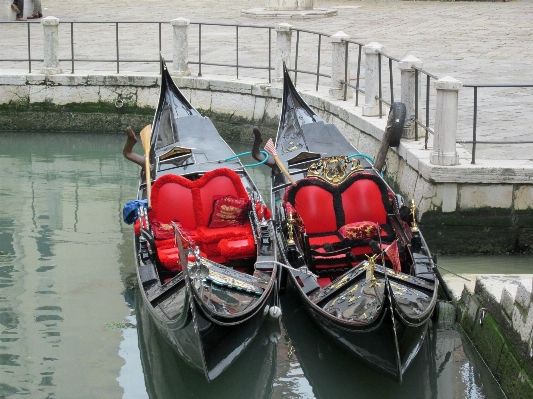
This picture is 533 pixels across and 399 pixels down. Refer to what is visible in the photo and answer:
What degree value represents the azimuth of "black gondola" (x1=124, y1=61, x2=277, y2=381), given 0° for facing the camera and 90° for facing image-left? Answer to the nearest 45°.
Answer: approximately 0°

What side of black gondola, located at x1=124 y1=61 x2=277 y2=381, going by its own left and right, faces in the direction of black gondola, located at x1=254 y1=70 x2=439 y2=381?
left
